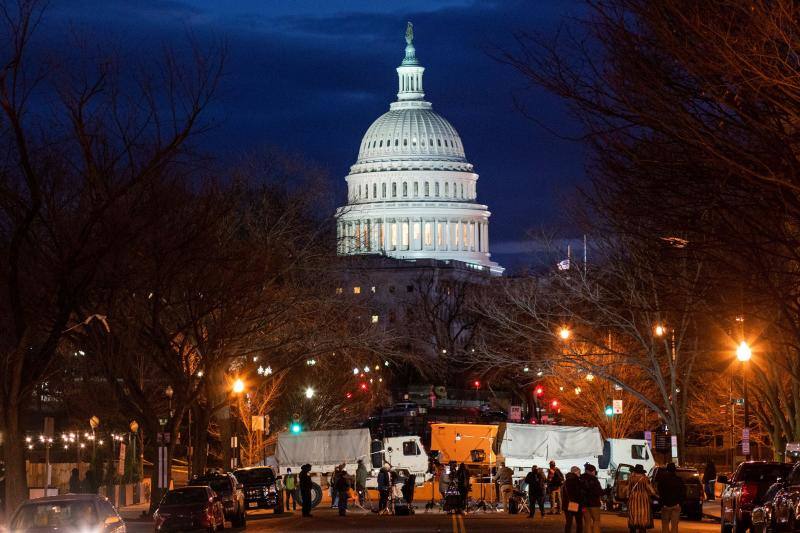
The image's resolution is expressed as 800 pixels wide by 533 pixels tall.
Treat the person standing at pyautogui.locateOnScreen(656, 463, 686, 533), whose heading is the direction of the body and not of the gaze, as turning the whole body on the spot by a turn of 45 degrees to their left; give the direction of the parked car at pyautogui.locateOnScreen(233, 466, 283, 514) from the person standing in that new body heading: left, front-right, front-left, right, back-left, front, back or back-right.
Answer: front

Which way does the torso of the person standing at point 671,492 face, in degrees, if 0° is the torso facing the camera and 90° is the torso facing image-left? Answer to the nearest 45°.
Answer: approximately 180°

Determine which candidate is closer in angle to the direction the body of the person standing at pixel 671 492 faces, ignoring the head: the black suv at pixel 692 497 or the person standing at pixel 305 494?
the black suv

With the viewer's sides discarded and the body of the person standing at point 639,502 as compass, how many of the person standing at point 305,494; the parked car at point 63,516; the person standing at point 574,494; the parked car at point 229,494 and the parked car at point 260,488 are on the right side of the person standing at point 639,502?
0

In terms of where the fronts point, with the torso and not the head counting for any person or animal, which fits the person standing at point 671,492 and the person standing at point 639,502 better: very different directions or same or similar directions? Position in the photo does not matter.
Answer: same or similar directions

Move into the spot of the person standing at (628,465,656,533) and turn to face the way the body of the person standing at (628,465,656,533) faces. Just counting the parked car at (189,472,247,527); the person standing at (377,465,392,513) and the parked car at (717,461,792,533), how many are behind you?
0

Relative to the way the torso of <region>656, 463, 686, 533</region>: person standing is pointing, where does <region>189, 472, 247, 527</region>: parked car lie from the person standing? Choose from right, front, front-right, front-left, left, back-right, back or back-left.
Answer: front-left

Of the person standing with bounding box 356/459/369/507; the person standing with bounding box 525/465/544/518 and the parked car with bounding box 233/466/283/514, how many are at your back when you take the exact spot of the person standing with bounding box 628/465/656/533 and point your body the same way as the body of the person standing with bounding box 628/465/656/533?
0

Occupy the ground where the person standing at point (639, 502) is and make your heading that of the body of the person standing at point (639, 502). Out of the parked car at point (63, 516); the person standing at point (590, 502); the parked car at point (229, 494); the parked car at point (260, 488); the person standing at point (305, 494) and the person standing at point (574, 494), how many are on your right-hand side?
0

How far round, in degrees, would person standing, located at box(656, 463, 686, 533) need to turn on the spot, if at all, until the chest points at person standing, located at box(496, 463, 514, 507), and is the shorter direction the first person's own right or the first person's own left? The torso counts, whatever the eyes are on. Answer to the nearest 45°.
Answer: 0° — they already face them

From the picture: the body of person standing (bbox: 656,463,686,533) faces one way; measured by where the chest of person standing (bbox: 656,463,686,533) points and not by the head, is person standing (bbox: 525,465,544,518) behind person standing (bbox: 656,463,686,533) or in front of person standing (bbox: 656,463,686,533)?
in front

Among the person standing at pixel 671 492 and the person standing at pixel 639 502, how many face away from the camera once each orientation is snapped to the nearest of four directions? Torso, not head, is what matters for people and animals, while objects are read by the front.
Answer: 2

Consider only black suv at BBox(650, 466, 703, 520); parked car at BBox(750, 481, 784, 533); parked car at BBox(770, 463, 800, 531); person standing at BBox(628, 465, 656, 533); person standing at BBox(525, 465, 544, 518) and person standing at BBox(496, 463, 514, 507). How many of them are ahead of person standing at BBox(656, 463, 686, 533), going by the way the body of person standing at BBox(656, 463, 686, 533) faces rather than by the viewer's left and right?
3

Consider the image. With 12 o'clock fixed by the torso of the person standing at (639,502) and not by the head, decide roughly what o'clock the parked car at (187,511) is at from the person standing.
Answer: The parked car is roughly at 10 o'clock from the person standing.

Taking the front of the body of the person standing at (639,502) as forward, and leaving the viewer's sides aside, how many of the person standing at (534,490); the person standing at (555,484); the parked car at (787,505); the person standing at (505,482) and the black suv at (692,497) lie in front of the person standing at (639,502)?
4

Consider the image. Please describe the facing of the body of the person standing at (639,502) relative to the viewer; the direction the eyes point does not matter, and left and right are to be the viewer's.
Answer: facing away from the viewer

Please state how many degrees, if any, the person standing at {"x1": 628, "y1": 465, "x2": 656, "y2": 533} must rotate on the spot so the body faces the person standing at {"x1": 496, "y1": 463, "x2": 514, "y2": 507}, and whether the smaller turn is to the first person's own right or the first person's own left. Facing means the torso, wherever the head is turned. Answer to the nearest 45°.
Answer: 0° — they already face them

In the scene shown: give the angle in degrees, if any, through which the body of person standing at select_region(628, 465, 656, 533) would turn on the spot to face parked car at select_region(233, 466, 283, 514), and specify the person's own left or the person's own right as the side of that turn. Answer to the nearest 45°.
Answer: approximately 45° to the person's own left
